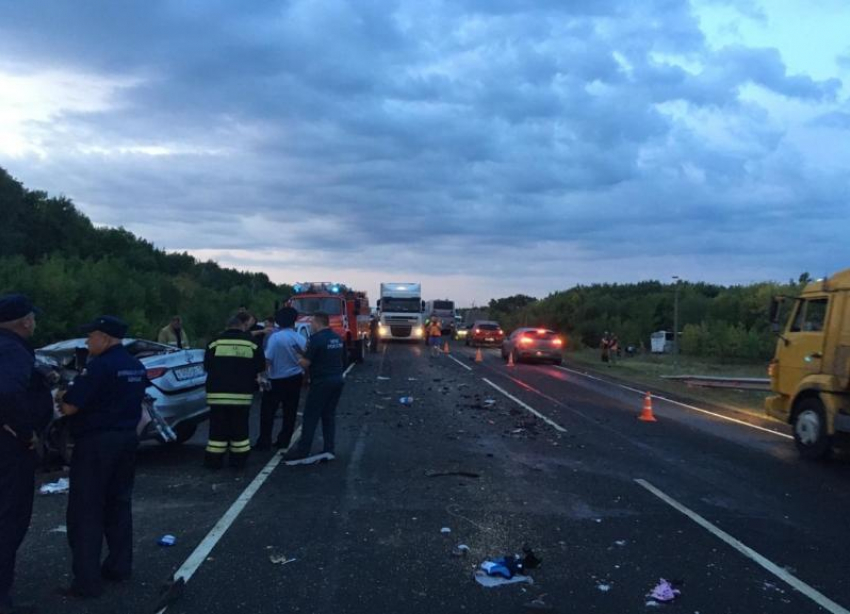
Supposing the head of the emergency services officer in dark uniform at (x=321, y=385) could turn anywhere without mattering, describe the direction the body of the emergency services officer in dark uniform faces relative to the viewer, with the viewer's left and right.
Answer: facing away from the viewer and to the left of the viewer

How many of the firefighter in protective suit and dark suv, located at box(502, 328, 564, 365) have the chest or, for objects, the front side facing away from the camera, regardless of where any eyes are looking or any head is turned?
2

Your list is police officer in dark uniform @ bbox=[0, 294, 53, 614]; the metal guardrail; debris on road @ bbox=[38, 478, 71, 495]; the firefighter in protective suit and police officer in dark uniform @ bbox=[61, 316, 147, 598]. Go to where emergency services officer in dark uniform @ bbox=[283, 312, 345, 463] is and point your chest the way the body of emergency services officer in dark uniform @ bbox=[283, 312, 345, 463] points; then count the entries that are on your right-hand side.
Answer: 1

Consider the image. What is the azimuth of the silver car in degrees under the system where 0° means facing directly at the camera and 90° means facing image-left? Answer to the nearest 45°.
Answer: approximately 135°

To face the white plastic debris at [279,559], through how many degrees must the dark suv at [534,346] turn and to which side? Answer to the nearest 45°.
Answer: approximately 180°

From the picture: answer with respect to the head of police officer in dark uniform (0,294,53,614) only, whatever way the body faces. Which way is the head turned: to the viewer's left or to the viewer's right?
to the viewer's right

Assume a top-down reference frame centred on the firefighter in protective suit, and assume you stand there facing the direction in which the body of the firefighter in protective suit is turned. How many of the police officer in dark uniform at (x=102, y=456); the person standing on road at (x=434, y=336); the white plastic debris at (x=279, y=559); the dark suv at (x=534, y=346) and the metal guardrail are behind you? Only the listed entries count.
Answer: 2

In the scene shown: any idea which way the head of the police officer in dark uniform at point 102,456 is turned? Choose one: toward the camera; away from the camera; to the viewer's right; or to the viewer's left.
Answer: to the viewer's left

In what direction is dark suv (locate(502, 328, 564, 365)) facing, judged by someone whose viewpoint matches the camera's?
facing away from the viewer

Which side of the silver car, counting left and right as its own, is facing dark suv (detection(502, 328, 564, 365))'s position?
right

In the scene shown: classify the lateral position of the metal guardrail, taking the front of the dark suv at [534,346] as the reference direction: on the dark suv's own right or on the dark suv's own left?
on the dark suv's own right

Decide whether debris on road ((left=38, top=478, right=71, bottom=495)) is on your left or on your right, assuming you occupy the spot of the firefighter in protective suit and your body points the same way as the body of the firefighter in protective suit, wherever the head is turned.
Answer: on your left

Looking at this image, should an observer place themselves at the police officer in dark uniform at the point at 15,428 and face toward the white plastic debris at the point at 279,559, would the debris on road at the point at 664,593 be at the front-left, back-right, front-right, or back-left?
front-right

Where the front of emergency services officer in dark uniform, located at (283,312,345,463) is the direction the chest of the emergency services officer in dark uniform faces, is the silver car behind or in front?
in front

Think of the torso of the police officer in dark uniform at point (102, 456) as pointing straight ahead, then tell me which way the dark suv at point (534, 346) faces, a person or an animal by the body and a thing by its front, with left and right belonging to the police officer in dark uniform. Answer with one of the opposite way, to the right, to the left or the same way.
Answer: to the right

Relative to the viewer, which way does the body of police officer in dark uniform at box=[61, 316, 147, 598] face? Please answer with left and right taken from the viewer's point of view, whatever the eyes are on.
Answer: facing away from the viewer and to the left of the viewer
